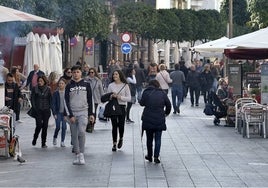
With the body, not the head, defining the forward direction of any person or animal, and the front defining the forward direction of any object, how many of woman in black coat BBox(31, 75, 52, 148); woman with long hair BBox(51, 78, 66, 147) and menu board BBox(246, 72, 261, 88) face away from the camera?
0

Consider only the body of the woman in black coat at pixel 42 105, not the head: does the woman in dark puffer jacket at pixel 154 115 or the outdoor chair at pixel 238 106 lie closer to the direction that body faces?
the woman in dark puffer jacket

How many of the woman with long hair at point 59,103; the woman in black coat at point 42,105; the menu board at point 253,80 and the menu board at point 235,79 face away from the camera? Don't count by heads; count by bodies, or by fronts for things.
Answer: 0

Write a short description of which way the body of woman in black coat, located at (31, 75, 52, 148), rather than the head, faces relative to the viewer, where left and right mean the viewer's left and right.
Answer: facing the viewer

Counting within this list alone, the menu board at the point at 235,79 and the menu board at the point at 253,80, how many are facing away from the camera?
0

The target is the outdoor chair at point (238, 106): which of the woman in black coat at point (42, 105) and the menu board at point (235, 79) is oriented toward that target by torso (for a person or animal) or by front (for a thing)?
the menu board

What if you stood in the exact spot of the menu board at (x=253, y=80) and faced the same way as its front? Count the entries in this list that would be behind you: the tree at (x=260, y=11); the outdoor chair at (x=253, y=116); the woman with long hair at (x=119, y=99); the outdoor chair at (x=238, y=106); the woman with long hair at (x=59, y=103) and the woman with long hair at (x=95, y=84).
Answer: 1

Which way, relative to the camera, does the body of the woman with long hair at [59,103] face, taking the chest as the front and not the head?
toward the camera

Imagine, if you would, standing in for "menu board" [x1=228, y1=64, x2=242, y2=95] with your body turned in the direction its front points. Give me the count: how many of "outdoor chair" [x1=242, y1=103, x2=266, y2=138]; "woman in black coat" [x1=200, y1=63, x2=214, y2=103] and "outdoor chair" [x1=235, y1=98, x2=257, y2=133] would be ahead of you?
2

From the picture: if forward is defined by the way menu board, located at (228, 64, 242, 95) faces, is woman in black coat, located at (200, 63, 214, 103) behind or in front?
behind

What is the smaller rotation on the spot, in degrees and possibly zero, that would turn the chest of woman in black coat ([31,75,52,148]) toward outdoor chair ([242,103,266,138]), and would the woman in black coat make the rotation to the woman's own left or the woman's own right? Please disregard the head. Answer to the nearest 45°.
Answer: approximately 90° to the woman's own left

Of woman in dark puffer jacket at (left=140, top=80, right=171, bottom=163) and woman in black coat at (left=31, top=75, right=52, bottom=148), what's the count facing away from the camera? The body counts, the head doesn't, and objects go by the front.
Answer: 1

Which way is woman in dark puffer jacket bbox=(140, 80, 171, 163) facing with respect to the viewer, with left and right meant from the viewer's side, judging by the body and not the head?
facing away from the viewer

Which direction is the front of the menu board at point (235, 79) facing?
toward the camera

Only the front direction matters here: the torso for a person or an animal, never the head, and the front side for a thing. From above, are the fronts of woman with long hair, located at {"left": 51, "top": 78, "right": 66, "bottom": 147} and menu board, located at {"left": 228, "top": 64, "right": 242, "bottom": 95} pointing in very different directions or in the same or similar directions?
same or similar directions

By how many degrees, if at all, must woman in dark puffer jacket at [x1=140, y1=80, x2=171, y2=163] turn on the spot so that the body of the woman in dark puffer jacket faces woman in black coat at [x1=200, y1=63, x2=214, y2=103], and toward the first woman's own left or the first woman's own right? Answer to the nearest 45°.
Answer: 0° — they already face them
